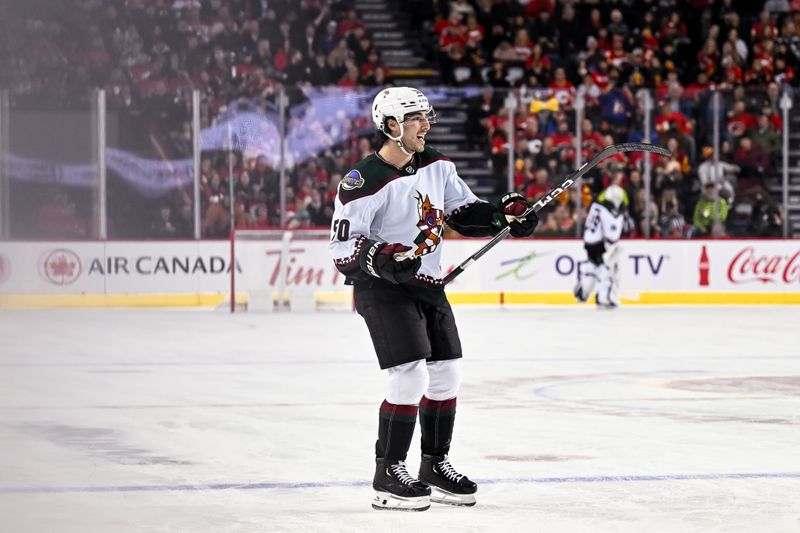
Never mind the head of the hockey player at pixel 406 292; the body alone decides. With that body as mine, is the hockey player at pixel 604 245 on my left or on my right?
on my left

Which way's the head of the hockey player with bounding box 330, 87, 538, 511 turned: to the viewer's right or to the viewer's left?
to the viewer's right

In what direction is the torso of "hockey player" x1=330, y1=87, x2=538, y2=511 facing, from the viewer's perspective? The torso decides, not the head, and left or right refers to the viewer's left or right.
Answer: facing the viewer and to the right of the viewer

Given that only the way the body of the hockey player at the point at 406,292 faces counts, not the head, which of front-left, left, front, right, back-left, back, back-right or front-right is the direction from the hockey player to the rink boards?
back-left
